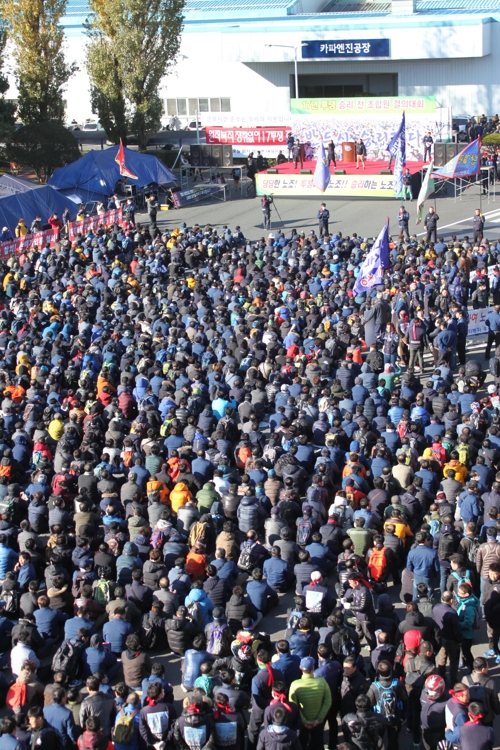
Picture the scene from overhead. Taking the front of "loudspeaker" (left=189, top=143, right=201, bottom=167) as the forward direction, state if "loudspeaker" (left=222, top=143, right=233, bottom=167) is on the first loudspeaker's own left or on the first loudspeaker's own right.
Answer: on the first loudspeaker's own left

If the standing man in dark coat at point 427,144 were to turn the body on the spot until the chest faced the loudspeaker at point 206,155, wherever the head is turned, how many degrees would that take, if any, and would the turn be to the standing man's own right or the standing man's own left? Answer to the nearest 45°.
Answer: approximately 90° to the standing man's own right

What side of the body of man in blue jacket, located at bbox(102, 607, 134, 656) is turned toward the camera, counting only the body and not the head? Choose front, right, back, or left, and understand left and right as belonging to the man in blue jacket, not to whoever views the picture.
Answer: back

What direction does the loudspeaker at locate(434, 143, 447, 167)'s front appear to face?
toward the camera

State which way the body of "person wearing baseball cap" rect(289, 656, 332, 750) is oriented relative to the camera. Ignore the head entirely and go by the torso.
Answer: away from the camera

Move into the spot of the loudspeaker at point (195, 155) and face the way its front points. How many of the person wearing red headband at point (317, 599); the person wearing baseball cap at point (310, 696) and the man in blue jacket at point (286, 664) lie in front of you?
3

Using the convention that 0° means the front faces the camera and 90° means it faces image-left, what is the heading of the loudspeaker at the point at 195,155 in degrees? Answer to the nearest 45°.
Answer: approximately 0°

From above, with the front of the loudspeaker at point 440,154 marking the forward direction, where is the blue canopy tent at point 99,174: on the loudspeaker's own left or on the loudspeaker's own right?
on the loudspeaker's own right

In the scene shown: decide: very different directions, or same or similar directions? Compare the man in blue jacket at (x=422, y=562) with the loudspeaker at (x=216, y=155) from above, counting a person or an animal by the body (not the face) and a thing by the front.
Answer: very different directions

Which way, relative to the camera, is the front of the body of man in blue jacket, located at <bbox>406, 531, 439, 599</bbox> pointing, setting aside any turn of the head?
away from the camera

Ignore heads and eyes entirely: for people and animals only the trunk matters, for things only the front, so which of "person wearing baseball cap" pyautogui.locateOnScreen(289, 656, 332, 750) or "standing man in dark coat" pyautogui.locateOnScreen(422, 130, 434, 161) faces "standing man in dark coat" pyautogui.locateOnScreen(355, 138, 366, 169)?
the person wearing baseball cap

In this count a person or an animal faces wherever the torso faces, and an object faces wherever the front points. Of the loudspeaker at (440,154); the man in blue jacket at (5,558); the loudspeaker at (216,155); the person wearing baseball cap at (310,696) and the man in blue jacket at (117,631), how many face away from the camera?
3

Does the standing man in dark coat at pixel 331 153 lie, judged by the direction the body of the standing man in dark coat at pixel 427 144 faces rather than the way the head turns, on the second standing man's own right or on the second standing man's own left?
on the second standing man's own right

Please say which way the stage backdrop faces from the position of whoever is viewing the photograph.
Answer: facing the viewer

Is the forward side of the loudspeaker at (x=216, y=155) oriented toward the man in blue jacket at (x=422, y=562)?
yes

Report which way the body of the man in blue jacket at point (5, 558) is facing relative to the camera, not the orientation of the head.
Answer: away from the camera

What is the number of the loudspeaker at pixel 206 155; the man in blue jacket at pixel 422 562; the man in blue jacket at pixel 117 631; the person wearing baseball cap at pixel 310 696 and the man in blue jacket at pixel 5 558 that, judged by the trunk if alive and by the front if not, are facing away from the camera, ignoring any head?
4

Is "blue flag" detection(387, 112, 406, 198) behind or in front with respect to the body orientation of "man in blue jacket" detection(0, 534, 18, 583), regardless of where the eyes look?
in front

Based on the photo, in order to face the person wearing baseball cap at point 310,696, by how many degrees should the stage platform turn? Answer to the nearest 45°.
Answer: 0° — it already faces them

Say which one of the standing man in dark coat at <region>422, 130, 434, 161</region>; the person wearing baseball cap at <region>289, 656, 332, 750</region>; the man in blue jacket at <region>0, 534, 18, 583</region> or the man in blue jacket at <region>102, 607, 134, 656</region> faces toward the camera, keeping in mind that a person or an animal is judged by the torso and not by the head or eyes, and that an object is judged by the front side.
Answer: the standing man in dark coat

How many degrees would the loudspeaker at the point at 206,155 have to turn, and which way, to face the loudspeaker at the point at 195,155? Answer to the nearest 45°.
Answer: approximately 135° to its right
